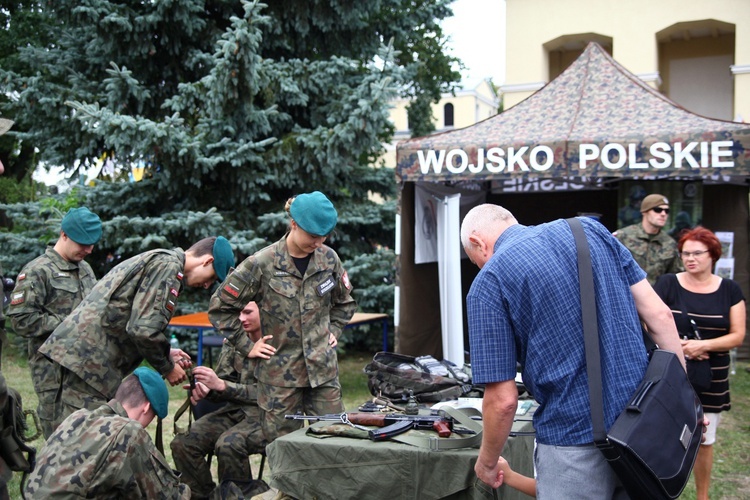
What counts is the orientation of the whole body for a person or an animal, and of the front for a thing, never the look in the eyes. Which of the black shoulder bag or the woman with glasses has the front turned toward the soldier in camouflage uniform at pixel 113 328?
the woman with glasses

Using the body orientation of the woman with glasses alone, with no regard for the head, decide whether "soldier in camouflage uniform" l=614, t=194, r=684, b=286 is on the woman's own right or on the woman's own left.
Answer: on the woman's own right

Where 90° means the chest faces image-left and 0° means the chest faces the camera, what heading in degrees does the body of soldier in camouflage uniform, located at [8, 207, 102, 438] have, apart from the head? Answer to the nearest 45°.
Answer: approximately 315°

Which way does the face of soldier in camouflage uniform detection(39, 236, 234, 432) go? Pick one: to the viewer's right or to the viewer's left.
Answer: to the viewer's right

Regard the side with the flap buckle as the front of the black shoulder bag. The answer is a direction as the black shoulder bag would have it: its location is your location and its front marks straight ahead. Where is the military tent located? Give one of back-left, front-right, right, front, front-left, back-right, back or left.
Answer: back-left

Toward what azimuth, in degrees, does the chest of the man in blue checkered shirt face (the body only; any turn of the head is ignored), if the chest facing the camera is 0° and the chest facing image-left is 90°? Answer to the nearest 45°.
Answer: approximately 135°

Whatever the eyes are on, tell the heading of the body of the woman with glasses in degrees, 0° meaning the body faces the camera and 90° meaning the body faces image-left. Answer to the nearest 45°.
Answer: approximately 45°

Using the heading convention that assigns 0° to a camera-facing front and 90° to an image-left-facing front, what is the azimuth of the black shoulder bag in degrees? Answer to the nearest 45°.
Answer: approximately 315°

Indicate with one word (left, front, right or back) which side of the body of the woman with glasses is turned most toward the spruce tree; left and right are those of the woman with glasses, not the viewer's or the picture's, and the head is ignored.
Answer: right

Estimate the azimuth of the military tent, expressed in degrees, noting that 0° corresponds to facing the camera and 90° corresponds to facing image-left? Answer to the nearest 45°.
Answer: approximately 0°

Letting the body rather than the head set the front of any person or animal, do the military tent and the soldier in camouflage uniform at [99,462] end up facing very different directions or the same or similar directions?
very different directions

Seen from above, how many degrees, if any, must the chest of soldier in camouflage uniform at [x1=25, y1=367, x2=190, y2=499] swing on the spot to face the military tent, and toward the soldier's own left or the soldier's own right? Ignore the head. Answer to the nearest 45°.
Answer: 0° — they already face it

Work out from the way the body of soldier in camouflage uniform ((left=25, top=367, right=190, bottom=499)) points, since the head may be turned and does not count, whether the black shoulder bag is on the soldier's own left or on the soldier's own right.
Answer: on the soldier's own right

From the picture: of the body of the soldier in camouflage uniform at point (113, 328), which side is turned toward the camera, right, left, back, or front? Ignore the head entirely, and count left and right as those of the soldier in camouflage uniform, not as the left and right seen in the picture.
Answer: right
